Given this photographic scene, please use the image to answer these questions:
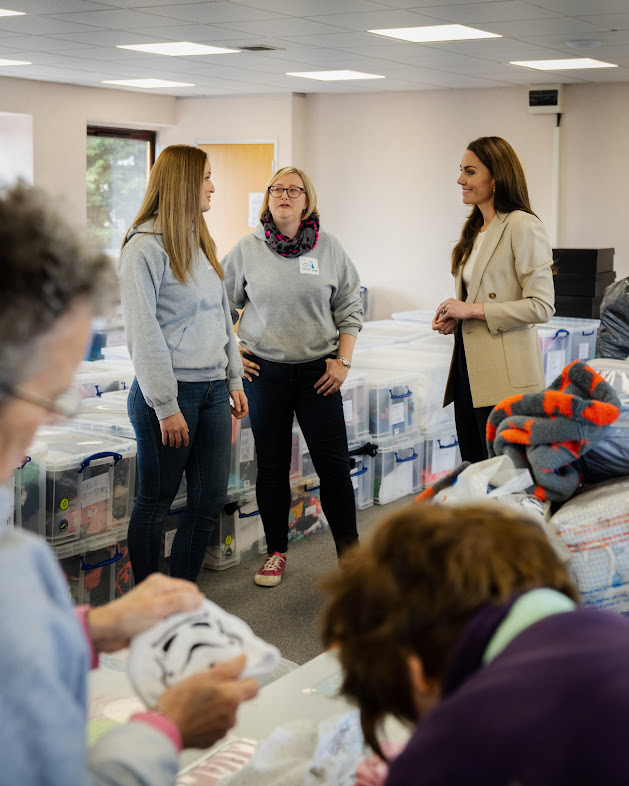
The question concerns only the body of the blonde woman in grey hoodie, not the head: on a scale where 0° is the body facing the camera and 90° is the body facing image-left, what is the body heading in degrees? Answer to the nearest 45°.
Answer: approximately 315°

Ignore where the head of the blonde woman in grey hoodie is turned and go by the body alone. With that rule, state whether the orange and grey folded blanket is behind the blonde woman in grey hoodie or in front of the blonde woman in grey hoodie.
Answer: in front

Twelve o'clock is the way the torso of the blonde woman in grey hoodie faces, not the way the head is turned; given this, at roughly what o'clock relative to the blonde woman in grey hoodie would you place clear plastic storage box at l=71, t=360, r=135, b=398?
The clear plastic storage box is roughly at 7 o'clock from the blonde woman in grey hoodie.

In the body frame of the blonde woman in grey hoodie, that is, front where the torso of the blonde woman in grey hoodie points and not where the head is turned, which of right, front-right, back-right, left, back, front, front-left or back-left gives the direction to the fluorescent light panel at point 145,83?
back-left

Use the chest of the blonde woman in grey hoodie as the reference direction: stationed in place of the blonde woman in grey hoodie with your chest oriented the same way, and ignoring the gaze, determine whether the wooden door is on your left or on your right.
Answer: on your left

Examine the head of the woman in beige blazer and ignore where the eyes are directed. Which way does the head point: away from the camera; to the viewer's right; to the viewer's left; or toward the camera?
to the viewer's left

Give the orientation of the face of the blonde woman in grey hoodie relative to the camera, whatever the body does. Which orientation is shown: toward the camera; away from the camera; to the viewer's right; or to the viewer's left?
to the viewer's right

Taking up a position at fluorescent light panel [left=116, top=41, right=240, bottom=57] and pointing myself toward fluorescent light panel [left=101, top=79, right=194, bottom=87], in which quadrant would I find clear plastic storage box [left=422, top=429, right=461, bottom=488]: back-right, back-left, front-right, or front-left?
back-right
